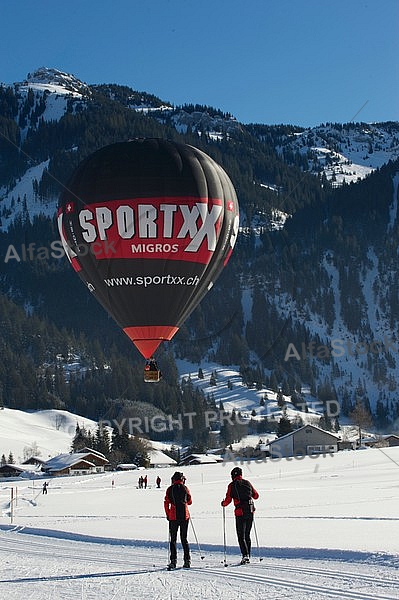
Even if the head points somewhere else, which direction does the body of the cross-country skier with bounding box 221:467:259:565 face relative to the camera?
away from the camera

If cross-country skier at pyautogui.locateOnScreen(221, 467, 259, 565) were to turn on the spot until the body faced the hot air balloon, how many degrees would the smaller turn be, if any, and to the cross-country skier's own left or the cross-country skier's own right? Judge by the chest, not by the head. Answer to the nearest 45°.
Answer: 0° — they already face it
